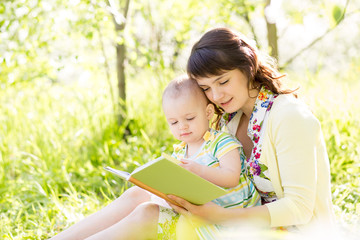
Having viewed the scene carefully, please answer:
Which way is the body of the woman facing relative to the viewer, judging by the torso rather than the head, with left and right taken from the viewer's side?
facing the viewer and to the left of the viewer
